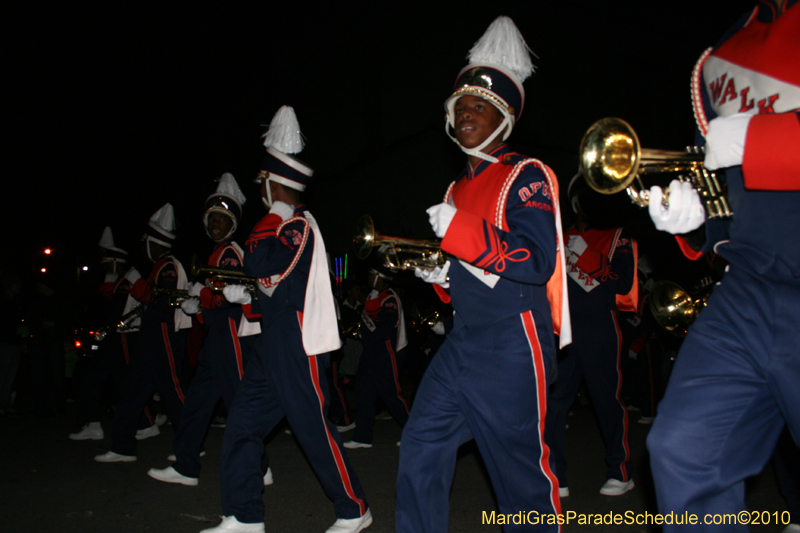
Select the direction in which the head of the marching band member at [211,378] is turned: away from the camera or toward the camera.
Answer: toward the camera

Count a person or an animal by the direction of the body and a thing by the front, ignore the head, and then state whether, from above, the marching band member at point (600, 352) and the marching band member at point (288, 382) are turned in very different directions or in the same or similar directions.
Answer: same or similar directions

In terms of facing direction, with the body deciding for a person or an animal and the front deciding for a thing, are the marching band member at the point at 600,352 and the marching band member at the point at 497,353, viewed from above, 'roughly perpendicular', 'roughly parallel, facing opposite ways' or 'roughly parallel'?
roughly parallel

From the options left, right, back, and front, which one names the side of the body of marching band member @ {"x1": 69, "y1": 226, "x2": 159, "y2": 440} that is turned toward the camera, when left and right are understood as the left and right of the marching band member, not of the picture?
left

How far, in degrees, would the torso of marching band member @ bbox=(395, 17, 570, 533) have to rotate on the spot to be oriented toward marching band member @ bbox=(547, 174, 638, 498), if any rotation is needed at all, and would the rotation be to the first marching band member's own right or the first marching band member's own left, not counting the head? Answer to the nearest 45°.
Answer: approximately 135° to the first marching band member's own right

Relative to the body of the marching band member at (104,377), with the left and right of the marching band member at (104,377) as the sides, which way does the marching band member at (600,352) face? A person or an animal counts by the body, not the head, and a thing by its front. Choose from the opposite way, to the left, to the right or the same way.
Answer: the same way

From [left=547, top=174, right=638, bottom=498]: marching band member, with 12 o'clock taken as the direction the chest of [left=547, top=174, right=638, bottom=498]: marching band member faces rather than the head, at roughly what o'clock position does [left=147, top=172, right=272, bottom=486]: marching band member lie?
[left=147, top=172, right=272, bottom=486]: marching band member is roughly at 1 o'clock from [left=547, top=174, right=638, bottom=498]: marching band member.

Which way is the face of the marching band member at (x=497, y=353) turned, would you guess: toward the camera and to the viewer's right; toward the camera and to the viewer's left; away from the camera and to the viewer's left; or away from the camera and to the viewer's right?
toward the camera and to the viewer's left

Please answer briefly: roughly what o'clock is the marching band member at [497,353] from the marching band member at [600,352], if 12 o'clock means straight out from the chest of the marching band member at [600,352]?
the marching band member at [497,353] is roughly at 11 o'clock from the marching band member at [600,352].

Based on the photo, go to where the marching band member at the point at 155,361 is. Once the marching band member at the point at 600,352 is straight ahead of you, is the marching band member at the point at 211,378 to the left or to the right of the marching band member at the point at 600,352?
right

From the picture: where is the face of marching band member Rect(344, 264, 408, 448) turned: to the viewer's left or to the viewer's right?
to the viewer's left

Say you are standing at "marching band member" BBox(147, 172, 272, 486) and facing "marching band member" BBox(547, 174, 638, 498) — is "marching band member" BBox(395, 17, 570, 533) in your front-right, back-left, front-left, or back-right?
front-right

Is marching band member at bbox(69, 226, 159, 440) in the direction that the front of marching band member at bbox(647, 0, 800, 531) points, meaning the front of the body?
no

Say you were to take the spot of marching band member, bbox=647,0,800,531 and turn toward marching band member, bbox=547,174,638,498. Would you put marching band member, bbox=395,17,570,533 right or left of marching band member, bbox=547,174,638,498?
left

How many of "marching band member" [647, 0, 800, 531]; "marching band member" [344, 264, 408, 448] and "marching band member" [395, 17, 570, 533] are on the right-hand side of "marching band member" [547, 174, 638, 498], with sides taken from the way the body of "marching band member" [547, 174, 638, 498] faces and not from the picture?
1

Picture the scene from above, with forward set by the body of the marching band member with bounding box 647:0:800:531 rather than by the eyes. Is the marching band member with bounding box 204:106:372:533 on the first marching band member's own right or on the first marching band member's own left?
on the first marching band member's own right

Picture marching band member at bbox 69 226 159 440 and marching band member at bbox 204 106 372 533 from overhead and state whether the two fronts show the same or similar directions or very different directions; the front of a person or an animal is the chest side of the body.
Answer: same or similar directions

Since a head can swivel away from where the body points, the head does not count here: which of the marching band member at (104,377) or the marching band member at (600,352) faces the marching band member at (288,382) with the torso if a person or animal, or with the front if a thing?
the marching band member at (600,352)

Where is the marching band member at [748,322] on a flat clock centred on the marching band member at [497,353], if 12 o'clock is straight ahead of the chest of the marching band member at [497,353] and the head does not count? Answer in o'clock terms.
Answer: the marching band member at [748,322] is roughly at 9 o'clock from the marching band member at [497,353].
